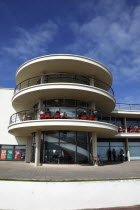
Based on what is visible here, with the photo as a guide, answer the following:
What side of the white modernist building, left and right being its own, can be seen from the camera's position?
front
